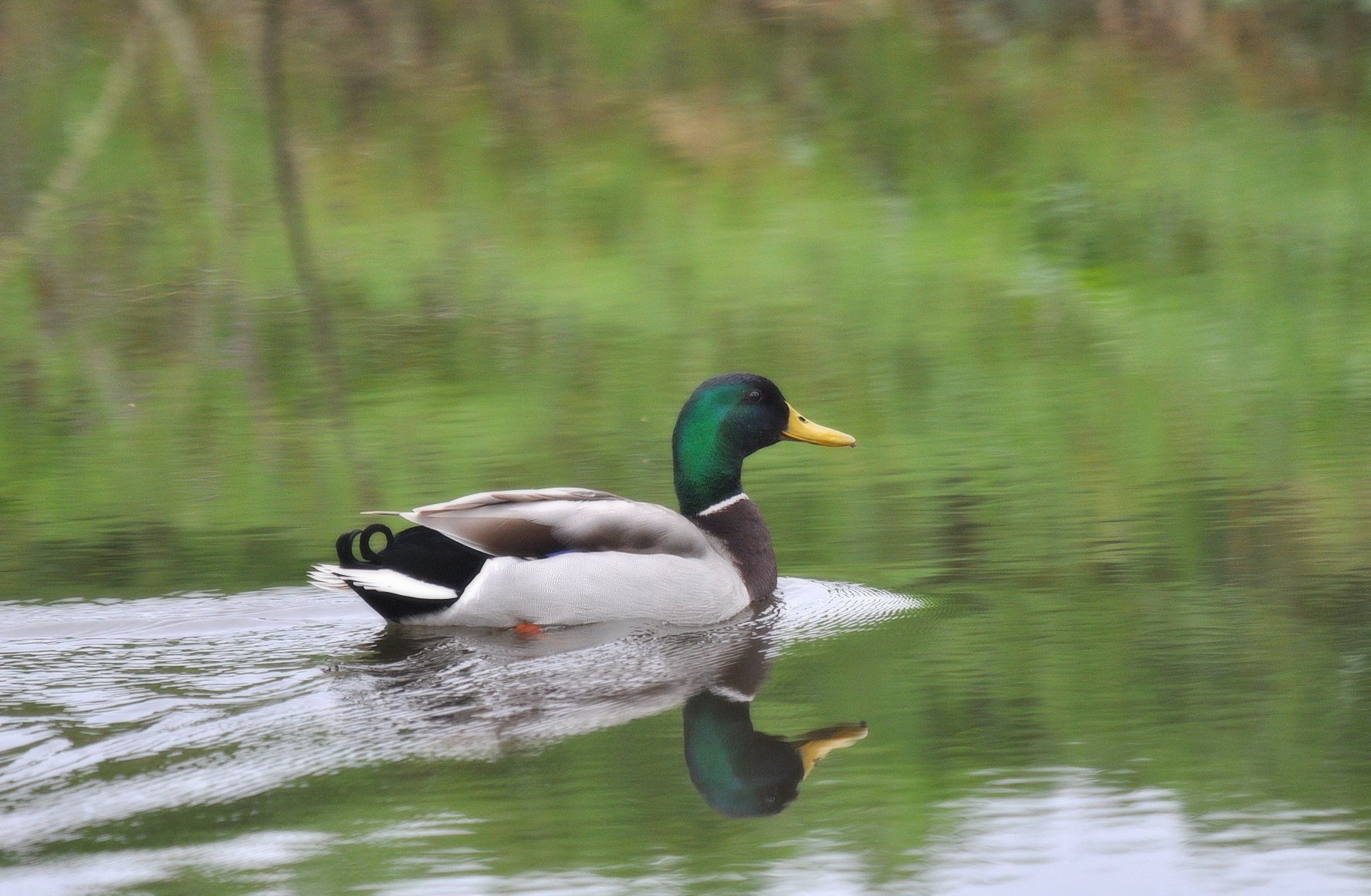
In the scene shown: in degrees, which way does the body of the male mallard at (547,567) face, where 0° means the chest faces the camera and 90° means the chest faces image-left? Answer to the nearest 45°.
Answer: approximately 270°
